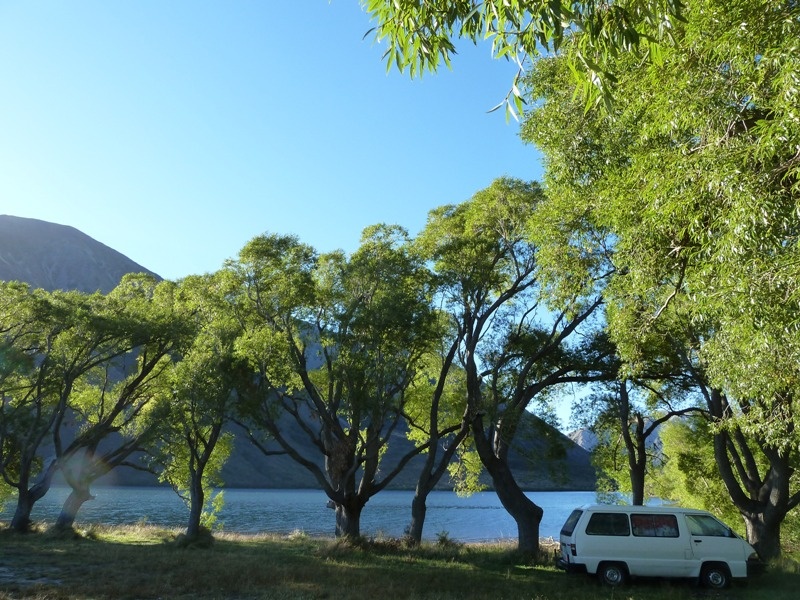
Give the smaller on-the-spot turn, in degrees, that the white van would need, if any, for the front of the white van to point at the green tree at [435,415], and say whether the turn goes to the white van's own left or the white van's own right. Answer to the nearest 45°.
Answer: approximately 135° to the white van's own left

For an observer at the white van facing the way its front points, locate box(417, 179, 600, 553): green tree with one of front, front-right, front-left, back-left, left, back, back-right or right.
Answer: back-left

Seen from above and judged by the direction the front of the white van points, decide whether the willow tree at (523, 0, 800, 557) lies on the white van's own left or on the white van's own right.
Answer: on the white van's own left

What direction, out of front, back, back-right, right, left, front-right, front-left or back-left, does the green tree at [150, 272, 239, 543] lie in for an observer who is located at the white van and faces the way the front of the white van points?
back

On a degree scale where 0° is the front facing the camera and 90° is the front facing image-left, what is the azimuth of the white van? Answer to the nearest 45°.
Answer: approximately 270°

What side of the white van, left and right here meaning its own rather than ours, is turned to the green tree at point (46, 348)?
back

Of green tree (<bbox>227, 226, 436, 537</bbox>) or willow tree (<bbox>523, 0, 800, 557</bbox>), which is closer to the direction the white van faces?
the willow tree

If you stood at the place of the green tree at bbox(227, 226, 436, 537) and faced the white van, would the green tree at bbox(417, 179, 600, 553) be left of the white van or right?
left

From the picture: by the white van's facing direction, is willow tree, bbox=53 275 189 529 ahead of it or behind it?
behind
